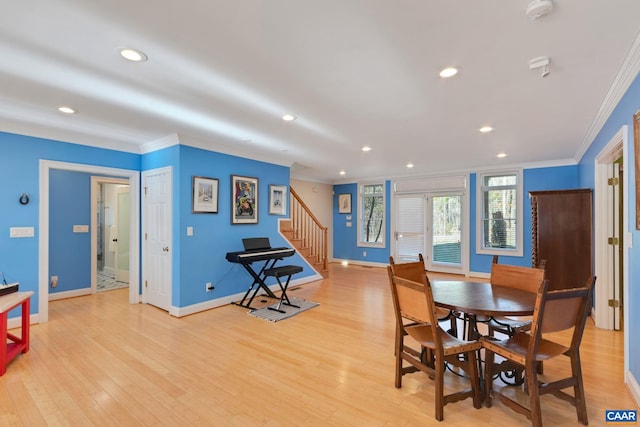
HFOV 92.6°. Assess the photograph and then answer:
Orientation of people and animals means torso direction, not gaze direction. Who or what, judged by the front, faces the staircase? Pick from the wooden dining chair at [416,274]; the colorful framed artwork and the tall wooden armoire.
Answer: the tall wooden armoire

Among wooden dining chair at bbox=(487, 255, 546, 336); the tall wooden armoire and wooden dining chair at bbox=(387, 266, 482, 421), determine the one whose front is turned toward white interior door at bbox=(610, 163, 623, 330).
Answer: wooden dining chair at bbox=(387, 266, 482, 421)

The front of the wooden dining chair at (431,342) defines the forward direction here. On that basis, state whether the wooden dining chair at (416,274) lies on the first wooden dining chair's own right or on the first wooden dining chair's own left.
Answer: on the first wooden dining chair's own left

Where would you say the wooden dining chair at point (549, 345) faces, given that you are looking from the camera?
facing away from the viewer and to the left of the viewer

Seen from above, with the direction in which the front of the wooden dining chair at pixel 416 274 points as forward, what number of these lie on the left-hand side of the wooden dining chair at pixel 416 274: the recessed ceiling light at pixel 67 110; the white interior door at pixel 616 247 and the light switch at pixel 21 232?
1

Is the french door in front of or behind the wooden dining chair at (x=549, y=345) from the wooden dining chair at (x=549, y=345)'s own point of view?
in front

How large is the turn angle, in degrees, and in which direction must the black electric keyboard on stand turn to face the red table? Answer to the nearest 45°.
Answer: approximately 90° to its right

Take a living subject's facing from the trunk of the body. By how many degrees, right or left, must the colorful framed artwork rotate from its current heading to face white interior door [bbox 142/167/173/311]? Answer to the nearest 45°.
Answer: approximately 135° to its right

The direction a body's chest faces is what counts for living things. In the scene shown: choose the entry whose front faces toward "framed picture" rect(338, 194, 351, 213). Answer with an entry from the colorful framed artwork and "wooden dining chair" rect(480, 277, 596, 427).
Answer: the wooden dining chair

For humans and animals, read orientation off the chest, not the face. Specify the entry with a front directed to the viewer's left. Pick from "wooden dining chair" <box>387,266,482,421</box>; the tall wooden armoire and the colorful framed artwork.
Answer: the tall wooden armoire

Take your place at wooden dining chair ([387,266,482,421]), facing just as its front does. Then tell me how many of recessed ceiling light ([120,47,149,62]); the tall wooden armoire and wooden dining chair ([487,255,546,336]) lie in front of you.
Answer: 2

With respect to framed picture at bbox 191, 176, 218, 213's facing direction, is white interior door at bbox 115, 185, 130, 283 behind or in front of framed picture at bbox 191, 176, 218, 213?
behind

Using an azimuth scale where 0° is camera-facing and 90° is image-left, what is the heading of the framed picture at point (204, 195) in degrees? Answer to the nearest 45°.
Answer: approximately 315°

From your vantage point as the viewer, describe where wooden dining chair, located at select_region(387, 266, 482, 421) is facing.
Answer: facing away from the viewer and to the right of the viewer

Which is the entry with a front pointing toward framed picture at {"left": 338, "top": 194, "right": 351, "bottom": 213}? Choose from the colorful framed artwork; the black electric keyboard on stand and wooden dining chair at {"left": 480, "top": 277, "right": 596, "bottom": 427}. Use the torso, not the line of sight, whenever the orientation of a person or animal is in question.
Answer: the wooden dining chair
